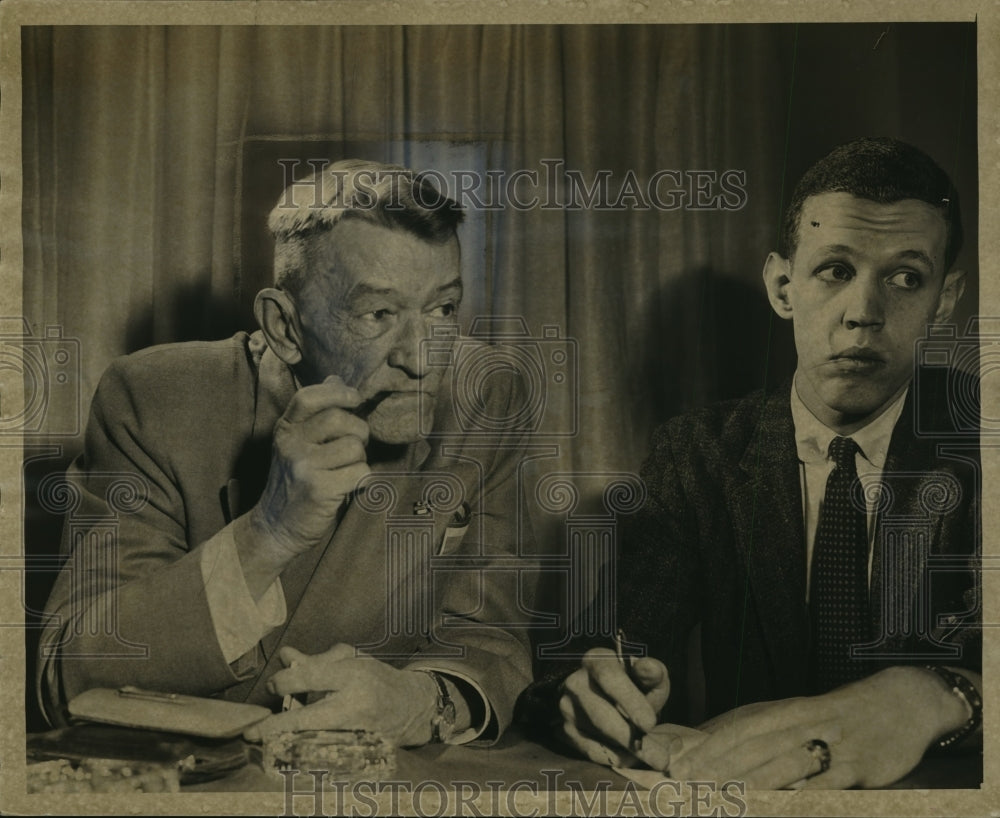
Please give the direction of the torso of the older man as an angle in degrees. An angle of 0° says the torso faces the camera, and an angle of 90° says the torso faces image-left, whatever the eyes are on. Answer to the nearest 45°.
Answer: approximately 315°
